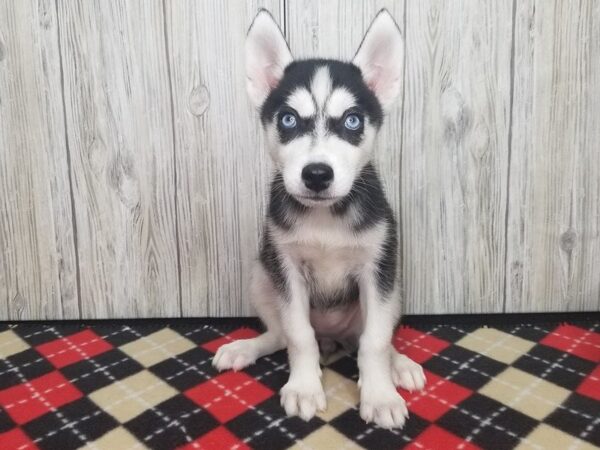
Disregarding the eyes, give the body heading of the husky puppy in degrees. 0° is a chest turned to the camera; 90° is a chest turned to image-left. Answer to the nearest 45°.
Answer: approximately 0°

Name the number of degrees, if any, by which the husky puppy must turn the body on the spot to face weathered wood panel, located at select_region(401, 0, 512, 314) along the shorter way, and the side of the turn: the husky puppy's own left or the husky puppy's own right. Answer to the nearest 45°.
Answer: approximately 135° to the husky puppy's own left

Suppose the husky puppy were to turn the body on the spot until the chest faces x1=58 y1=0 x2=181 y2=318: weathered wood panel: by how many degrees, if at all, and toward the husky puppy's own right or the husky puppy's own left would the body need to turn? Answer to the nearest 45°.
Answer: approximately 135° to the husky puppy's own right

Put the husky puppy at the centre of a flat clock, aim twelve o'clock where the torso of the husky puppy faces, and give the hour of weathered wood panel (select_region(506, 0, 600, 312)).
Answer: The weathered wood panel is roughly at 8 o'clock from the husky puppy.
